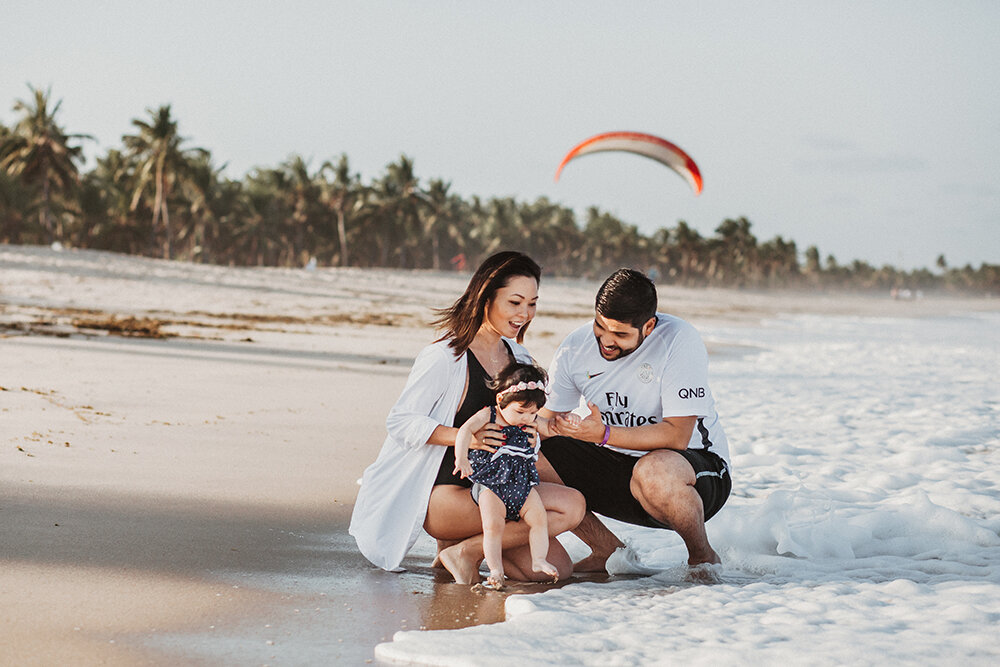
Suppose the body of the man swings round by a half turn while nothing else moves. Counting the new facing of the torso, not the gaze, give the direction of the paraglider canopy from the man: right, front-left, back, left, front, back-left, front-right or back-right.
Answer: front-left

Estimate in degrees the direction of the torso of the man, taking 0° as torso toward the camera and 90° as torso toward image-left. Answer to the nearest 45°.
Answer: approximately 45°
